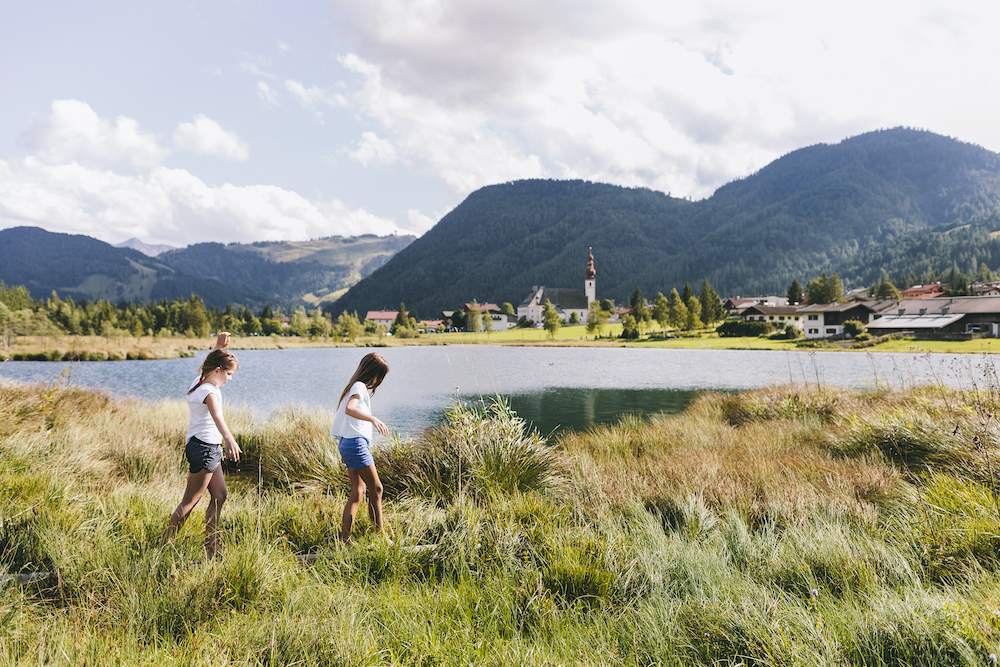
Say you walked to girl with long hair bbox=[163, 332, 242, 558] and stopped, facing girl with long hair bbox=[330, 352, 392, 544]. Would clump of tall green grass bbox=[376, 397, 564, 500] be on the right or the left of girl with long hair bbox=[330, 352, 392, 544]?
left

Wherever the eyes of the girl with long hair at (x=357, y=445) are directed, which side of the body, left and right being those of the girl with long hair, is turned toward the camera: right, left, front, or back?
right

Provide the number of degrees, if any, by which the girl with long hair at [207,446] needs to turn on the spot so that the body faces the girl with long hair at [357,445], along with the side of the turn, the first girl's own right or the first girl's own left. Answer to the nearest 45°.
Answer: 0° — they already face them

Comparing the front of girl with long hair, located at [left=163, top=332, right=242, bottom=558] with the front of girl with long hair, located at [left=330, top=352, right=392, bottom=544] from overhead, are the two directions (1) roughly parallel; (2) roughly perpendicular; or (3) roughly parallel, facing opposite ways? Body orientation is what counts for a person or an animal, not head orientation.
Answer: roughly parallel

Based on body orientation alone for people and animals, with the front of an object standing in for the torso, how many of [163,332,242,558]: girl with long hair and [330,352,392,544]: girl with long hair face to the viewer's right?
2

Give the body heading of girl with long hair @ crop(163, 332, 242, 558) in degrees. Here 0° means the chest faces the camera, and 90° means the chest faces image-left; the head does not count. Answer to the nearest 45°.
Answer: approximately 270°

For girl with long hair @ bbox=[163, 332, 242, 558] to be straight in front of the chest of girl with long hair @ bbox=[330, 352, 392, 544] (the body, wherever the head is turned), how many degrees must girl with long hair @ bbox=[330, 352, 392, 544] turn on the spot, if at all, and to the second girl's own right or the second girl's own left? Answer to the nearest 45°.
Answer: approximately 180°
